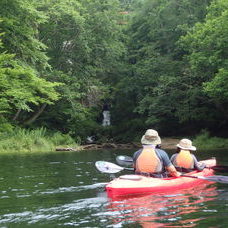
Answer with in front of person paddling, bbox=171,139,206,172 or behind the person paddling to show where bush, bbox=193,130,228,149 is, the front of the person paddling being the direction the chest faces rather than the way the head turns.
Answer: in front

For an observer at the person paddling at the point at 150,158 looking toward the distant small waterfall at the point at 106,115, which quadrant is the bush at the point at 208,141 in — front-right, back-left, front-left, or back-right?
front-right
